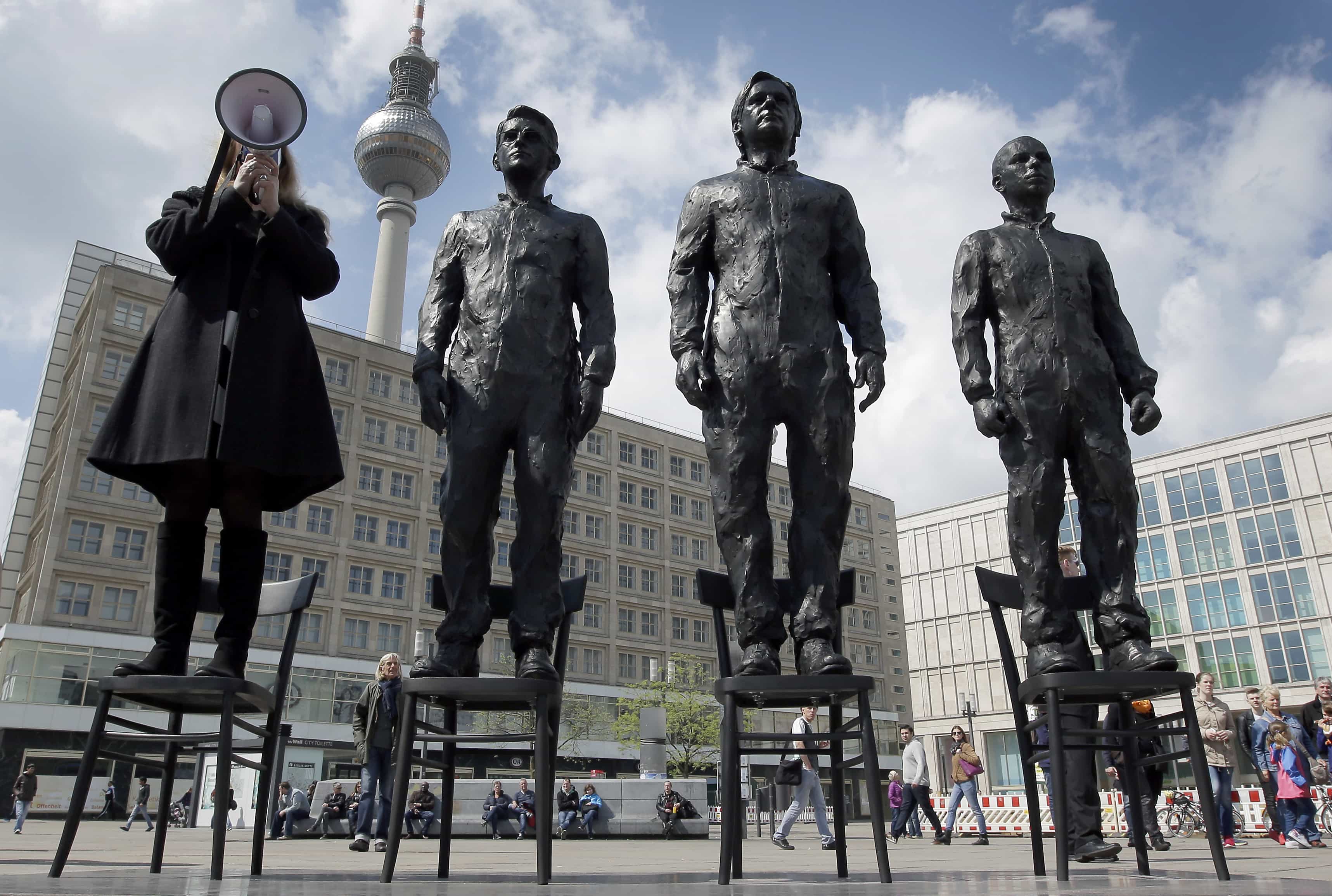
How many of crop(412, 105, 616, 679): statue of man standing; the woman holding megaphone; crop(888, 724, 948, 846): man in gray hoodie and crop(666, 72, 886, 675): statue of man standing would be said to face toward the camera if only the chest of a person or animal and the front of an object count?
3

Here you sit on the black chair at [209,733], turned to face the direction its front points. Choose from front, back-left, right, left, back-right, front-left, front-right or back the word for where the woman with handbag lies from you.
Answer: back

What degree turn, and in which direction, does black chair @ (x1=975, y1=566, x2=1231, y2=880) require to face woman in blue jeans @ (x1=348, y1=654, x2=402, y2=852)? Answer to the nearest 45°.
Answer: approximately 180°

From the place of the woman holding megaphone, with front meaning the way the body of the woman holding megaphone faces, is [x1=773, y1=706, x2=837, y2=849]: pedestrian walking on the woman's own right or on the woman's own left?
on the woman's own left

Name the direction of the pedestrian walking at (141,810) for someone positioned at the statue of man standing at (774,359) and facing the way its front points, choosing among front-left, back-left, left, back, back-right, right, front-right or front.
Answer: back-right

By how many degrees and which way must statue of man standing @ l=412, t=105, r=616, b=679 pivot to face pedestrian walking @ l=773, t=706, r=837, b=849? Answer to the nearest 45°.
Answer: approximately 135° to its left

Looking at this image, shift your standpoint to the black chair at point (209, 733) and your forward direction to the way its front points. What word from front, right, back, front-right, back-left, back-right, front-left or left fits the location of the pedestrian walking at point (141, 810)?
back-right
